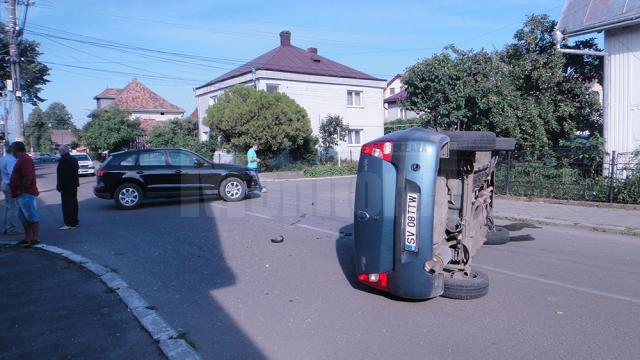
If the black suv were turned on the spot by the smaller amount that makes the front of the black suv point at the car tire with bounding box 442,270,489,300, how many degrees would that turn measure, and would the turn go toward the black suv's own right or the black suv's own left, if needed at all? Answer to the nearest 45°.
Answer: approximately 90° to the black suv's own right

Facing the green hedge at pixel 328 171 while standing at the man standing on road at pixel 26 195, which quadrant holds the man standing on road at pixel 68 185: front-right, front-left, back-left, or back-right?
front-left

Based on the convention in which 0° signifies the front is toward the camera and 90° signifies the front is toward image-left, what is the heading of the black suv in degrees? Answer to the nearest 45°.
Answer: approximately 270°

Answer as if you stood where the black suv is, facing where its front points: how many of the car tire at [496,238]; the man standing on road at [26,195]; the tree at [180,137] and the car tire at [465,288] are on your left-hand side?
1

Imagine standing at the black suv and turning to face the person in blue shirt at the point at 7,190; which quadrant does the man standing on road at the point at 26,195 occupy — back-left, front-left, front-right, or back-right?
front-left

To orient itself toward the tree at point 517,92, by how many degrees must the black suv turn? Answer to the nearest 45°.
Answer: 0° — it already faces it

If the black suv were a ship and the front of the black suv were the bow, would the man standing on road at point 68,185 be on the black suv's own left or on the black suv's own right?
on the black suv's own right

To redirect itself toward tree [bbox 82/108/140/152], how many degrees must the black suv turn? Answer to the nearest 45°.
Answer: approximately 90° to its left

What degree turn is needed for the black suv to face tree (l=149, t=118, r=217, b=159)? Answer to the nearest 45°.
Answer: approximately 90° to its left

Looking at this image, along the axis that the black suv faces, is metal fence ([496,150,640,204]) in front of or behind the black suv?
in front

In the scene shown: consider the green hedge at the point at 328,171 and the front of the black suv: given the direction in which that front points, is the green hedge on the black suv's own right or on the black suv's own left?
on the black suv's own left

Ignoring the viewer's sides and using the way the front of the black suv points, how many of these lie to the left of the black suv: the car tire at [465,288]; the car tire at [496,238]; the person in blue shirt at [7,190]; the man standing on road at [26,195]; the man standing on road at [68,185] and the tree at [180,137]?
1

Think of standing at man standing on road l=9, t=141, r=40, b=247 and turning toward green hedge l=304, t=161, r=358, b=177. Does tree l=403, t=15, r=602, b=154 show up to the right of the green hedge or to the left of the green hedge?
right

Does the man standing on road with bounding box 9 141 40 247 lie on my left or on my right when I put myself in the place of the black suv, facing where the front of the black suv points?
on my right

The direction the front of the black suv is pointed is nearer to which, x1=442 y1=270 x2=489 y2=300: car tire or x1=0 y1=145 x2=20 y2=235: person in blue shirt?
the car tire

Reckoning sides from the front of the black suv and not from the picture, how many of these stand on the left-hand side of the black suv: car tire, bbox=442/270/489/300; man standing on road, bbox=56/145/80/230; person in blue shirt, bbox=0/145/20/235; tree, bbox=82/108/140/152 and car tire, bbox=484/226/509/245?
1

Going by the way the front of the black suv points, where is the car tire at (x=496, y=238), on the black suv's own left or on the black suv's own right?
on the black suv's own right

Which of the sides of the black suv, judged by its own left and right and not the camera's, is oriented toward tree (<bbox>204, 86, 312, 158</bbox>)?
left

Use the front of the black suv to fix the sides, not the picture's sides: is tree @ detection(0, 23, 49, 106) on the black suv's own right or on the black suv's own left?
on the black suv's own left
